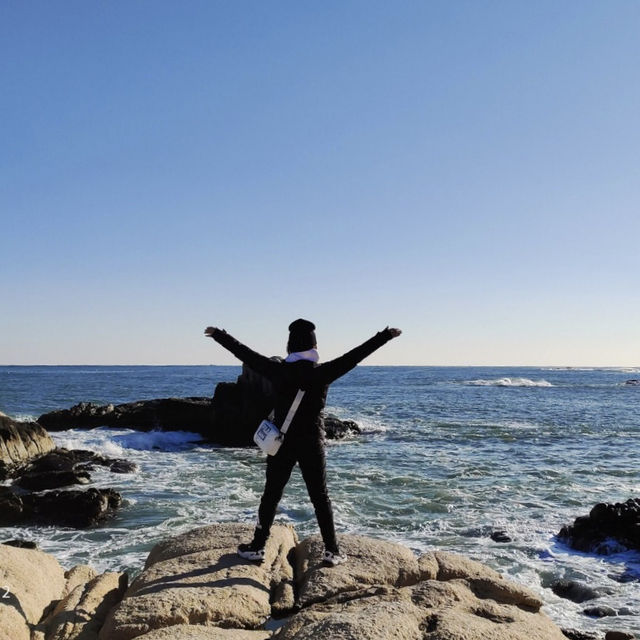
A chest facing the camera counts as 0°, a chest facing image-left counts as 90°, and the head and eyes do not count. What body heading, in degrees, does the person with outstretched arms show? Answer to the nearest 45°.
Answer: approximately 180°

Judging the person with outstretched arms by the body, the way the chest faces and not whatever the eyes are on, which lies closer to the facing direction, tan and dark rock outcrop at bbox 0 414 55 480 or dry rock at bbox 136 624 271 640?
the tan and dark rock outcrop

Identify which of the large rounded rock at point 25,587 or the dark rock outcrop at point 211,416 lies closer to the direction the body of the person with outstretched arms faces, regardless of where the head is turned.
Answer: the dark rock outcrop

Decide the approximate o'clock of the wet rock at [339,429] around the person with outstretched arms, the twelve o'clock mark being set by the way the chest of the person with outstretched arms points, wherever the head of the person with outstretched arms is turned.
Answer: The wet rock is roughly at 12 o'clock from the person with outstretched arms.

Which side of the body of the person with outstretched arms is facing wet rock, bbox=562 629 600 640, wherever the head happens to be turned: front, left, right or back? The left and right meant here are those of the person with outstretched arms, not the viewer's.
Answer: right

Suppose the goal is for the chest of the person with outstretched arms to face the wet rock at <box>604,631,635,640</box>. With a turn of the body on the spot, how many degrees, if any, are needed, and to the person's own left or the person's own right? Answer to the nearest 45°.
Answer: approximately 90° to the person's own right

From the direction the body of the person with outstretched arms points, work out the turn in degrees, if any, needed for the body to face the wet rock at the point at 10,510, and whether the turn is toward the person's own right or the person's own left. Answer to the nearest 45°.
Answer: approximately 45° to the person's own left

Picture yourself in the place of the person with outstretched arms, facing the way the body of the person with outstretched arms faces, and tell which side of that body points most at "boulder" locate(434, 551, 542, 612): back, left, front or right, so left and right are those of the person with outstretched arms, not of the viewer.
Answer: right
